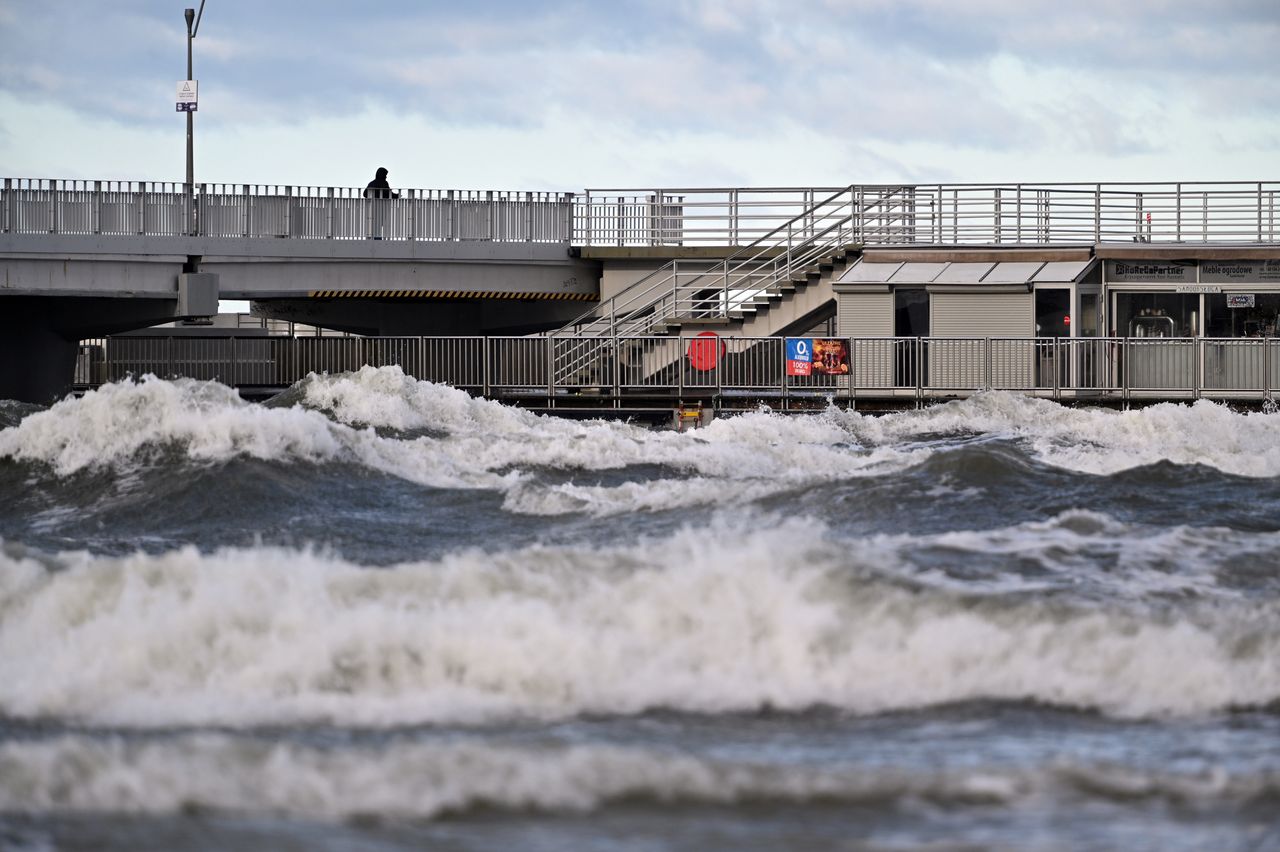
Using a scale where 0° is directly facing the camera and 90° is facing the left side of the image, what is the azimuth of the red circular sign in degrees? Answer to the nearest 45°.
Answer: approximately 0°

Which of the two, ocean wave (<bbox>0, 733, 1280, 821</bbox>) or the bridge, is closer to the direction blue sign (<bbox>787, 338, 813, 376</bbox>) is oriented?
the ocean wave

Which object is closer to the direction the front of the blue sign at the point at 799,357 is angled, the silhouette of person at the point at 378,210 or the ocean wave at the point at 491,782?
the ocean wave

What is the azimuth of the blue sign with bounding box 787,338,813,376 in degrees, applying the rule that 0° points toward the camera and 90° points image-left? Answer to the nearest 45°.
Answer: approximately 0°

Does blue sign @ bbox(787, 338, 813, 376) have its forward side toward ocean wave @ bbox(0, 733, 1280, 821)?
yes

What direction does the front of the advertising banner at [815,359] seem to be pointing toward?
toward the camera

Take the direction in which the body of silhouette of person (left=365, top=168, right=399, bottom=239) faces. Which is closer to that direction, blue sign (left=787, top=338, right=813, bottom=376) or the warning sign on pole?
the blue sign

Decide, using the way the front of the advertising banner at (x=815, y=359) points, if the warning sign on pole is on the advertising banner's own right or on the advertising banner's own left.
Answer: on the advertising banner's own right

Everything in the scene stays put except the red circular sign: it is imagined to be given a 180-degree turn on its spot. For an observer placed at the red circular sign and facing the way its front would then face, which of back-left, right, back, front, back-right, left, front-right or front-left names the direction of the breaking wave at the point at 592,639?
back
